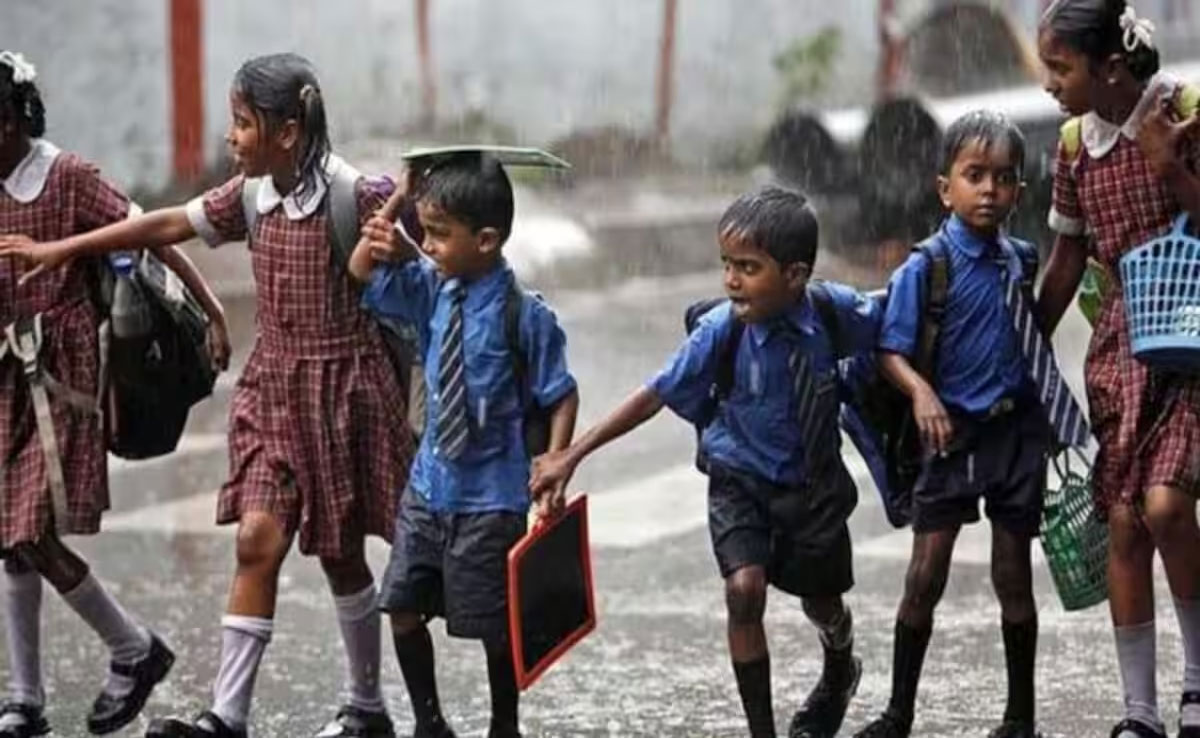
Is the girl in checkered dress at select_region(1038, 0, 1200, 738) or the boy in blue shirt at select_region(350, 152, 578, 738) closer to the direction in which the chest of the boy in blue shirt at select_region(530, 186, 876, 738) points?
the boy in blue shirt

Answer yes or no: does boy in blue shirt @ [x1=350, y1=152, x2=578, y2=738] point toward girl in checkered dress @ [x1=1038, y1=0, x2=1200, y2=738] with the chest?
no

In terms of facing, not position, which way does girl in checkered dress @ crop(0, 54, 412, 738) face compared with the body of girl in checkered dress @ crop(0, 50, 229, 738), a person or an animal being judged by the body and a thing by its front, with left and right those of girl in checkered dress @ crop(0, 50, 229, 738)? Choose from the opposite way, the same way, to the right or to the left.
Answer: the same way

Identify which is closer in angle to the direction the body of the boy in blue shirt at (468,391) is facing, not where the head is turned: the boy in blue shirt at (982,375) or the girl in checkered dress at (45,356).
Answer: the girl in checkered dress

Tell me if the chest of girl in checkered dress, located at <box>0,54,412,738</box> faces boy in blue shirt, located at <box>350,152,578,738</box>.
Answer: no

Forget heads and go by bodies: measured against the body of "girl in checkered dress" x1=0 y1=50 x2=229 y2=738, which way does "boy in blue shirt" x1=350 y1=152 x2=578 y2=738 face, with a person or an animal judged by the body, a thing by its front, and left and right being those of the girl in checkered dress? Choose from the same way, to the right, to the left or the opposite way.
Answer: the same way

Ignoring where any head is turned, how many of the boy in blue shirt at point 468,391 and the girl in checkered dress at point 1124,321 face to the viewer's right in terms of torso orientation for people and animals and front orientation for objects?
0

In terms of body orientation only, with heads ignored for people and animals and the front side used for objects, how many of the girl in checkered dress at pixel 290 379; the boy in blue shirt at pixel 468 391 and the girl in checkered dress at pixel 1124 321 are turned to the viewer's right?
0

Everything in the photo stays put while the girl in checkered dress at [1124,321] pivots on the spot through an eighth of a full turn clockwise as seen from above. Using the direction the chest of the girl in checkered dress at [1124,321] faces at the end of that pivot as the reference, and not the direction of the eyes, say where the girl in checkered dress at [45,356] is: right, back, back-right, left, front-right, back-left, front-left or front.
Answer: front

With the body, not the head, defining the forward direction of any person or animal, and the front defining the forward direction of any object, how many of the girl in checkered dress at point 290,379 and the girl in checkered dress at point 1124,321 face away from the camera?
0

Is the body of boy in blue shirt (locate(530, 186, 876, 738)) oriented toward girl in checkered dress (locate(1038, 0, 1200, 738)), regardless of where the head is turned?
no

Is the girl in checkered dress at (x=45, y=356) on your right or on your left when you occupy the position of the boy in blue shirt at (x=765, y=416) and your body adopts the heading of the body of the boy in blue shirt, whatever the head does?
on your right

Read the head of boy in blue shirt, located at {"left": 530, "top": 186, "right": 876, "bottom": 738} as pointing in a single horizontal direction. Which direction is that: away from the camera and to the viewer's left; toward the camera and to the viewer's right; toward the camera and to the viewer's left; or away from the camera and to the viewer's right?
toward the camera and to the viewer's left

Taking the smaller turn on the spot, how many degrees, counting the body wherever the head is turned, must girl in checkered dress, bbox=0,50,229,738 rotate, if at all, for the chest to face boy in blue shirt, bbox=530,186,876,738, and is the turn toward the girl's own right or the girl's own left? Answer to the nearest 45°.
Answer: approximately 90° to the girl's own left

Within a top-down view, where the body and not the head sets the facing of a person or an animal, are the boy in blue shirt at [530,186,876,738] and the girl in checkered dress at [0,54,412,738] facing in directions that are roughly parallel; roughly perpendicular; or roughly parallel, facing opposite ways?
roughly parallel

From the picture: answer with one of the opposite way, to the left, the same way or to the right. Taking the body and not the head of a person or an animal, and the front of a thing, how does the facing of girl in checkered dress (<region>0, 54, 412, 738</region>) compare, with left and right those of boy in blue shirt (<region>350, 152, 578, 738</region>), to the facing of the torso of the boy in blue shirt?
the same way

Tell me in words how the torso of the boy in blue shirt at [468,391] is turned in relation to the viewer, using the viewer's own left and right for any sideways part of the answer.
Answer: facing the viewer and to the left of the viewer

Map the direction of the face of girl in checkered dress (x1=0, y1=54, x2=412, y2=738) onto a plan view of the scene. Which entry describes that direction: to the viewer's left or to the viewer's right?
to the viewer's left

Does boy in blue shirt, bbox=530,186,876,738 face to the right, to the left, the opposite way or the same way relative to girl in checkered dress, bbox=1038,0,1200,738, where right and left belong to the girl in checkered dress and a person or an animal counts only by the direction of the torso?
the same way
